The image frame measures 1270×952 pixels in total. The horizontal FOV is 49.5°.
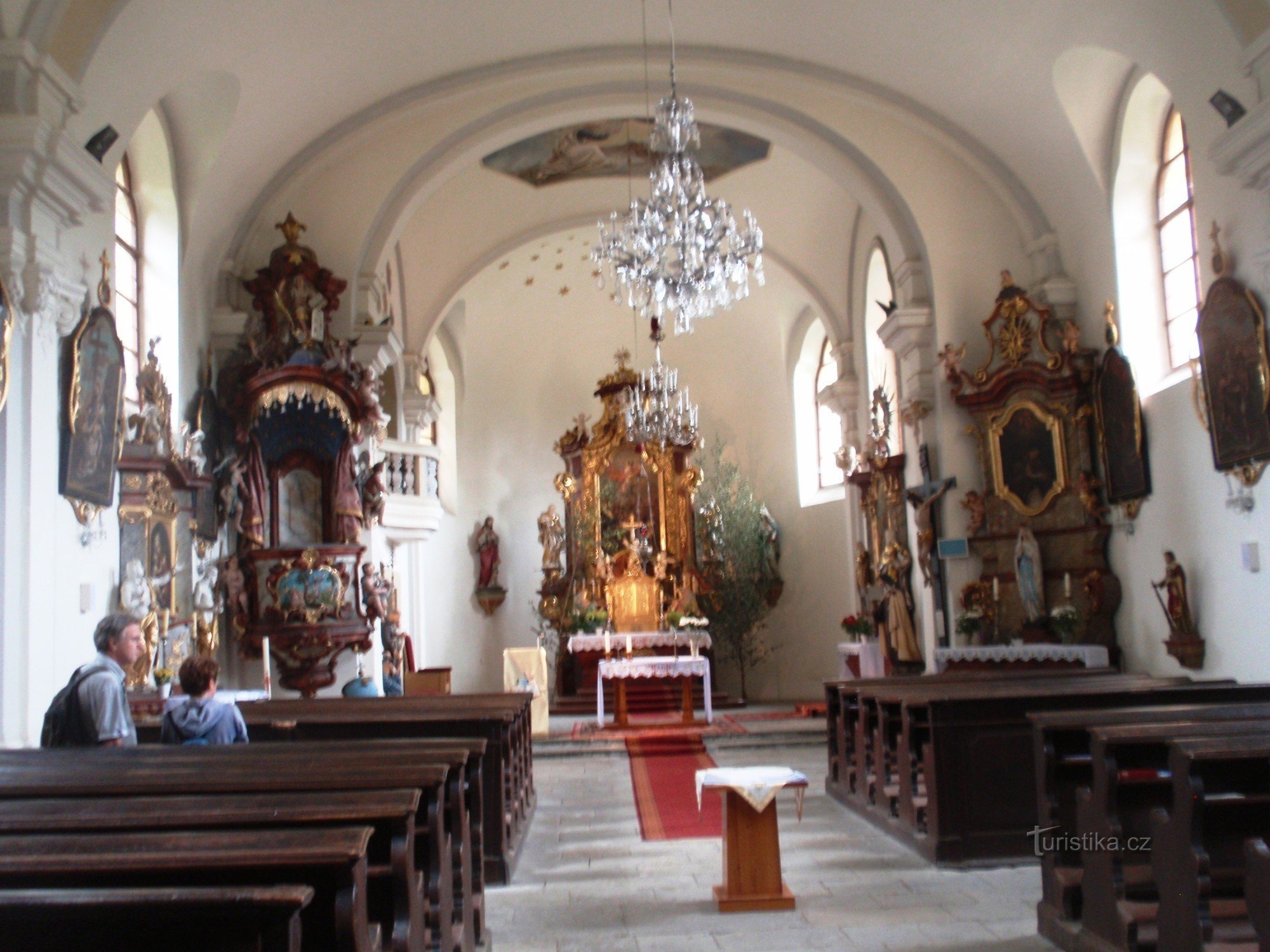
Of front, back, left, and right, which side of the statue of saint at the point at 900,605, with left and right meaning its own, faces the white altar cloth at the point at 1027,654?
left

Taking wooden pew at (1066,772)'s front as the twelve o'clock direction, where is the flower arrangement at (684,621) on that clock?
The flower arrangement is roughly at 11 o'clock from the wooden pew.

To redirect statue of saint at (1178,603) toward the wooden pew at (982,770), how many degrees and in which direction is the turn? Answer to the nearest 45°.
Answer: approximately 45° to its left

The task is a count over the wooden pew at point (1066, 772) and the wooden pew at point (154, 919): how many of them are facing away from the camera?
2

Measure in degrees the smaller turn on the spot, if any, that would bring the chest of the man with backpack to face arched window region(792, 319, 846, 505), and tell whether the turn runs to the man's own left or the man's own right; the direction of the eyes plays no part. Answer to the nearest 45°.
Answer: approximately 45° to the man's own left

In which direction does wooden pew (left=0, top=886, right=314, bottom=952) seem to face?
away from the camera

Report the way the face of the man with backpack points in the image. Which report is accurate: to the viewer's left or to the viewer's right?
to the viewer's right

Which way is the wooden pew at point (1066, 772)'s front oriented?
away from the camera
